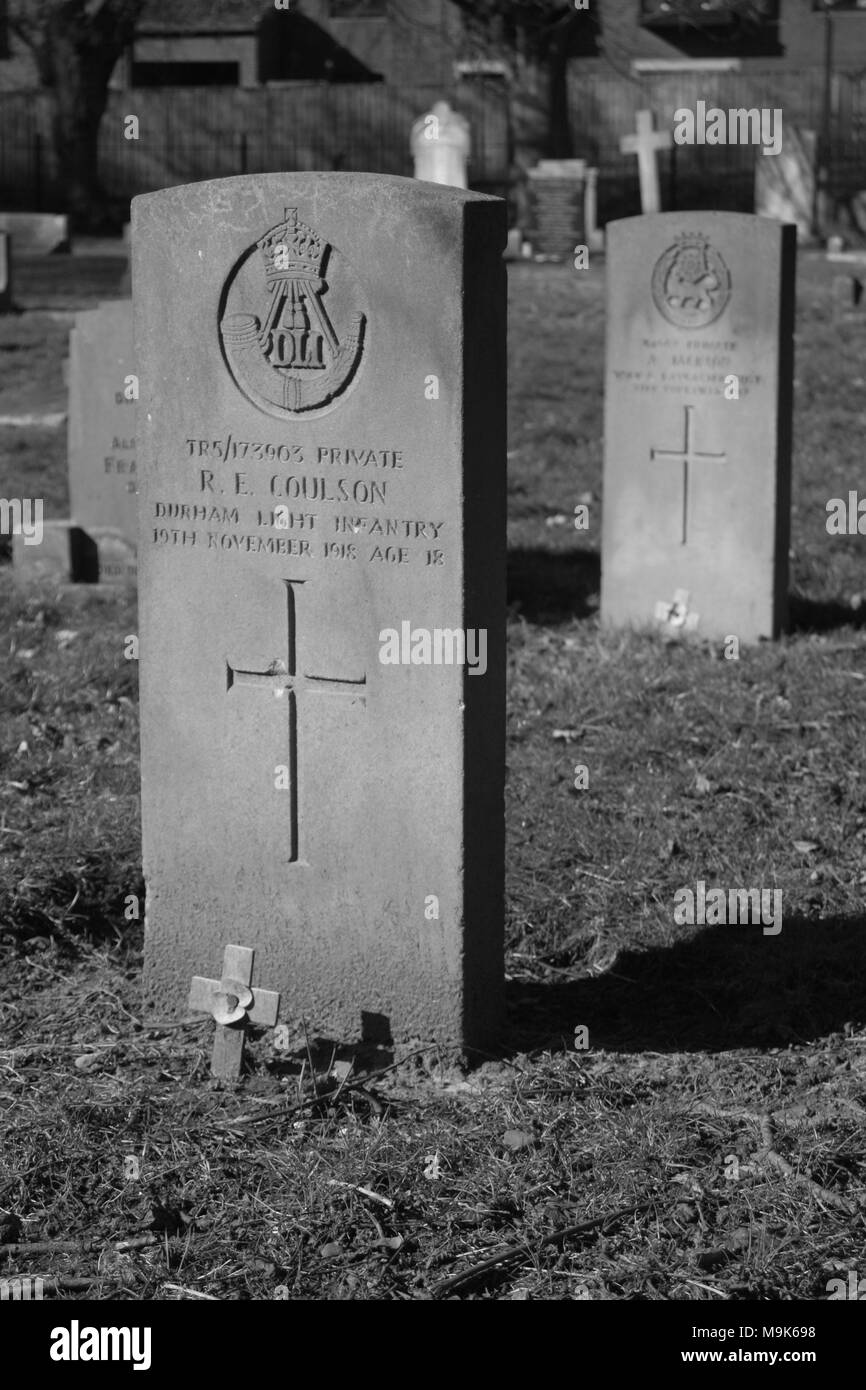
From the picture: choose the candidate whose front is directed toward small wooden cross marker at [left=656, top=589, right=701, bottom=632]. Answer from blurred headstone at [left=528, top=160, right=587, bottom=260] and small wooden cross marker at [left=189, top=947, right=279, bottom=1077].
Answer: the blurred headstone

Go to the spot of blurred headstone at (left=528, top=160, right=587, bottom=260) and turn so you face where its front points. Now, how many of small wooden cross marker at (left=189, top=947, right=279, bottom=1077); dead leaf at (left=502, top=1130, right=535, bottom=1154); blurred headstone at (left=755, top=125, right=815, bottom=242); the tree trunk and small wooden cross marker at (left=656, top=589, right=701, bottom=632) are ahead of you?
3

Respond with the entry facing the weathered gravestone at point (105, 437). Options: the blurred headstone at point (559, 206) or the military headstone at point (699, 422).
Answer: the blurred headstone

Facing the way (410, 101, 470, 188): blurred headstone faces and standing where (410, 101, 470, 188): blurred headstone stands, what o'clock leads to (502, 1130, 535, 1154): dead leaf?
The dead leaf is roughly at 12 o'clock from the blurred headstone.

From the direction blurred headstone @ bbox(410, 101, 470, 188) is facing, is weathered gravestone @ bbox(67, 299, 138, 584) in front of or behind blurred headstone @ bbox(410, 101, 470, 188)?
in front

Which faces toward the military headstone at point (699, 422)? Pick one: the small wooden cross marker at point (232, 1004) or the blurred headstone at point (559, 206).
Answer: the blurred headstone

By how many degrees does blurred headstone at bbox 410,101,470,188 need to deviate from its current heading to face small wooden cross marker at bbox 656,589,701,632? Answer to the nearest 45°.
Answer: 0° — it already faces it

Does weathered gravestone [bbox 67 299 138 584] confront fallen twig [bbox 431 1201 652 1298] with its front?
yes

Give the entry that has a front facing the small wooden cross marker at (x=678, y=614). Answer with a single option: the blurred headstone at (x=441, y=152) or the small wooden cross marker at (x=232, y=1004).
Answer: the blurred headstone

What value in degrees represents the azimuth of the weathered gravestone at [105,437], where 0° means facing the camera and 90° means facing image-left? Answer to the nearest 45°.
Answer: approximately 0°
